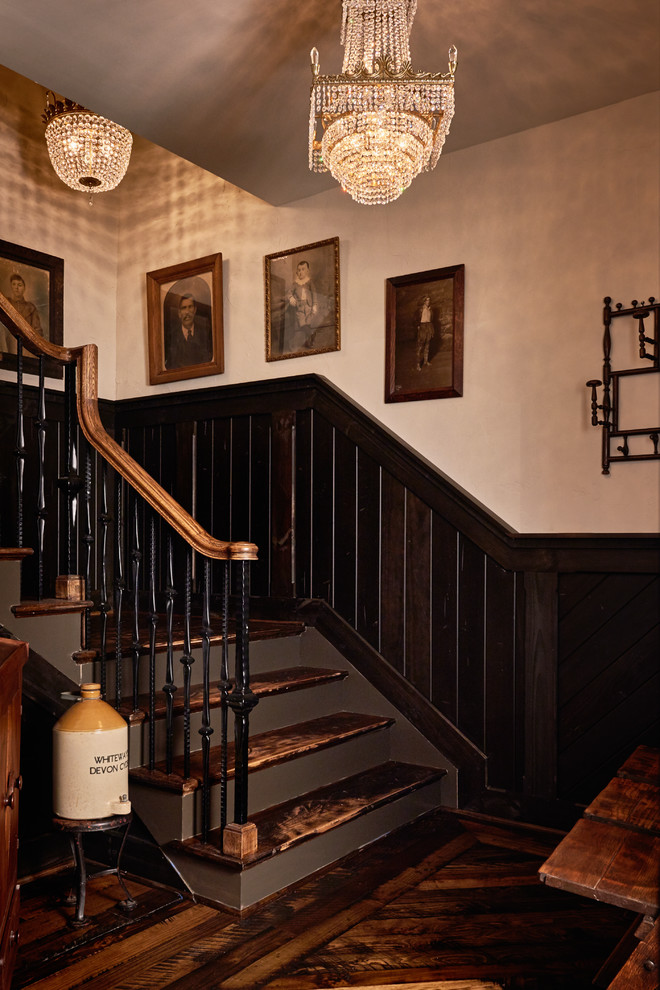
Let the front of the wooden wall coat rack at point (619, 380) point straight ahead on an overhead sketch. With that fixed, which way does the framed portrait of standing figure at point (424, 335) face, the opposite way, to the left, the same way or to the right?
the same way

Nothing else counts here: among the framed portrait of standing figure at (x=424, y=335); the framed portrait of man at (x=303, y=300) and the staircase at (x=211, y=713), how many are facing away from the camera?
0

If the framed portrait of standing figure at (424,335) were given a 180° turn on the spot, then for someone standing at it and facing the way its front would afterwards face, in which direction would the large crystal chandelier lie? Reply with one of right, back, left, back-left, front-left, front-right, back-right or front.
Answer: back-right

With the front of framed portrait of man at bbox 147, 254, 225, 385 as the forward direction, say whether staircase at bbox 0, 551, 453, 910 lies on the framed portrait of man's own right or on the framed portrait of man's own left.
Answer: on the framed portrait of man's own left

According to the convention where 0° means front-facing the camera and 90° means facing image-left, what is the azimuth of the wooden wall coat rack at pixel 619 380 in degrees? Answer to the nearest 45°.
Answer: approximately 45°

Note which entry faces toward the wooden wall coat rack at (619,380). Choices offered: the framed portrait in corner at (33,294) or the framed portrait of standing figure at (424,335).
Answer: the framed portrait in corner

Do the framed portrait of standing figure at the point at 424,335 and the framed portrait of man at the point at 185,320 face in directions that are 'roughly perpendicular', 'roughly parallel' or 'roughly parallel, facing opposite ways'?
roughly parallel

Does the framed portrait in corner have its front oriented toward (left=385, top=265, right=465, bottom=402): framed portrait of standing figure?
yes

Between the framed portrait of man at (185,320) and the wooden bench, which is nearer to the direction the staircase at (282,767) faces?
the wooden bench

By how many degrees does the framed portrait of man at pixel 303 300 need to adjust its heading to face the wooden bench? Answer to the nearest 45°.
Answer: approximately 45° to its left

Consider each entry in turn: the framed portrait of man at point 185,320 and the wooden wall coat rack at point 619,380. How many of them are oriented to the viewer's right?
0

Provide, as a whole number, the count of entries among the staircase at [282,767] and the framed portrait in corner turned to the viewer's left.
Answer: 0

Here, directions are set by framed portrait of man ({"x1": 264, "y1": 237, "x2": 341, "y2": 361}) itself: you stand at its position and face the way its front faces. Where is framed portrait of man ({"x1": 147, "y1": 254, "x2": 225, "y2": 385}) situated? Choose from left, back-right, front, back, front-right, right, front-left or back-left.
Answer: right

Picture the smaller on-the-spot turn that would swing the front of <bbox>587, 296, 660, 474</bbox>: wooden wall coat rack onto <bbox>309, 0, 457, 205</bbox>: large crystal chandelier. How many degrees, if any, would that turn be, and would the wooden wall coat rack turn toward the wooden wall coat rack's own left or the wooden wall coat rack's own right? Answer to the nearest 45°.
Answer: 0° — it already faces it

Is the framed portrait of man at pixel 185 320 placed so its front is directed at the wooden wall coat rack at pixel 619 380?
no
